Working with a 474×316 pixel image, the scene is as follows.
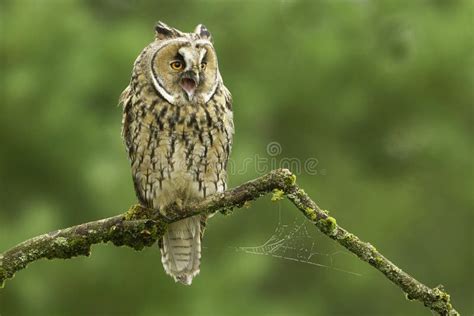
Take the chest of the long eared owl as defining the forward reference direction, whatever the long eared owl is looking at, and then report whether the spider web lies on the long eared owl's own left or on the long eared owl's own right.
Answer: on the long eared owl's own left

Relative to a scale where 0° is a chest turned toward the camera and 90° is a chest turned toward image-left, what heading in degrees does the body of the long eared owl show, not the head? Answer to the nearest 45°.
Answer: approximately 0°
